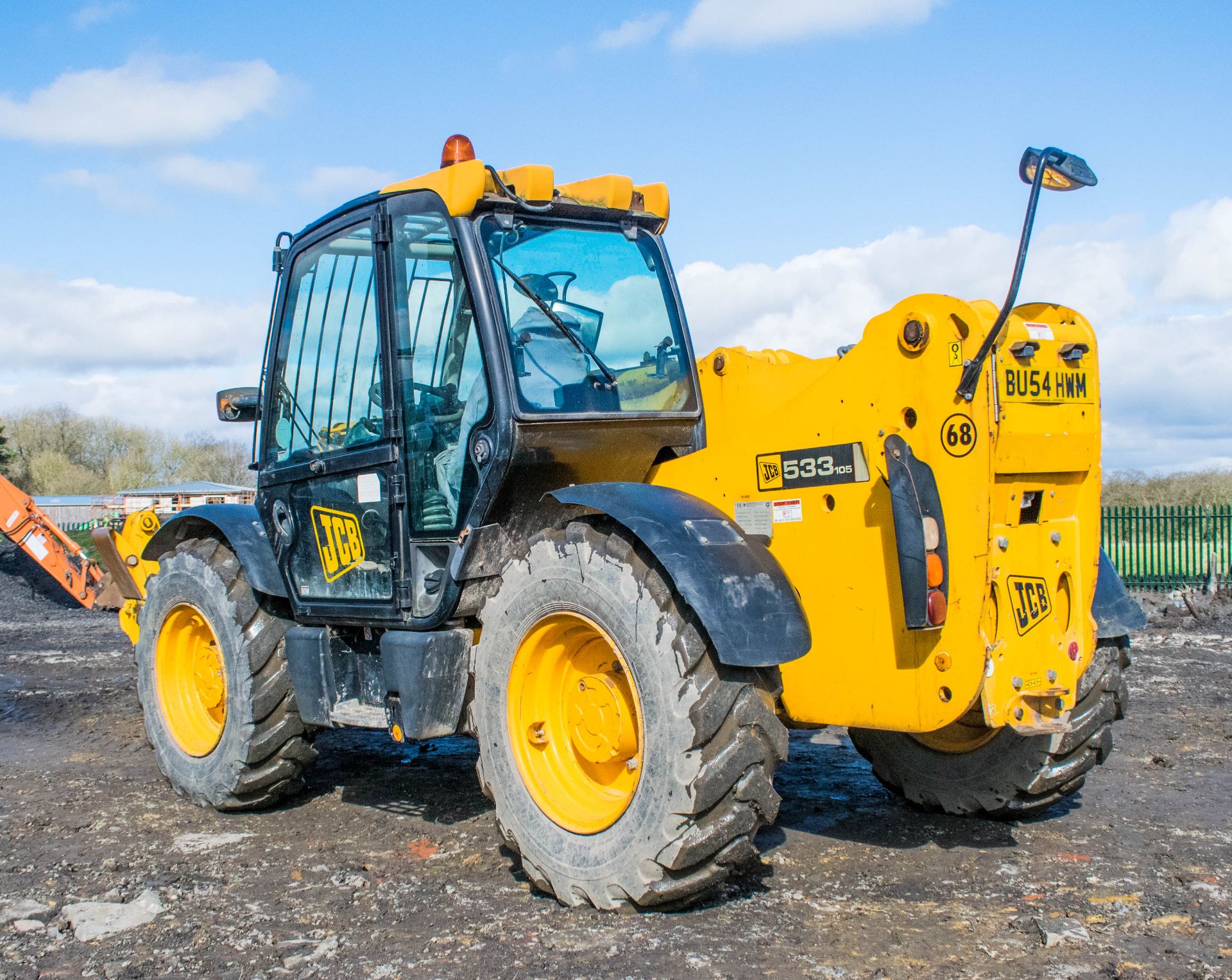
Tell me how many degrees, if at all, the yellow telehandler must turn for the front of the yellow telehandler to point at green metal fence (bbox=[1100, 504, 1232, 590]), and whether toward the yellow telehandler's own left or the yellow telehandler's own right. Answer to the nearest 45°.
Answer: approximately 90° to the yellow telehandler's own right

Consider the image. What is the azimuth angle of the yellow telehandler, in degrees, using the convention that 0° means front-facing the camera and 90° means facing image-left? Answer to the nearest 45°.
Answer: approximately 135°
